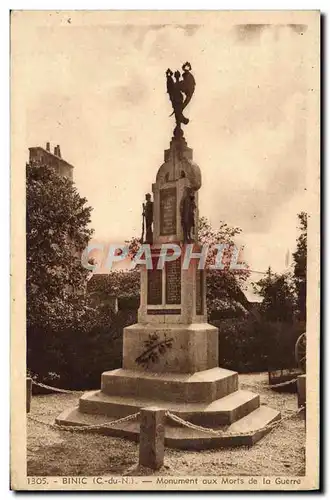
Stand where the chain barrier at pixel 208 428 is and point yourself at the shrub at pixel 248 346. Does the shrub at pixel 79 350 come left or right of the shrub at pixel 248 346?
left
